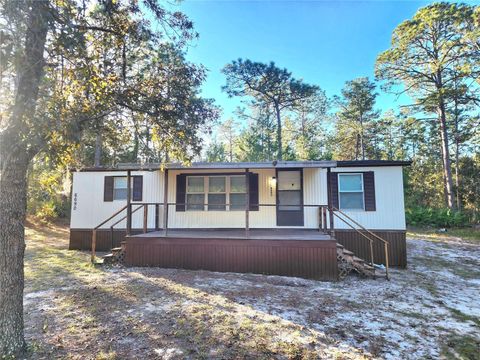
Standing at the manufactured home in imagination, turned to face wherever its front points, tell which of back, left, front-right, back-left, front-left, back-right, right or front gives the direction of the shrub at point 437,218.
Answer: back-left

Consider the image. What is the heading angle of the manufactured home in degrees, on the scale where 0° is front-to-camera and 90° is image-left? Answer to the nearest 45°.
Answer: approximately 0°
